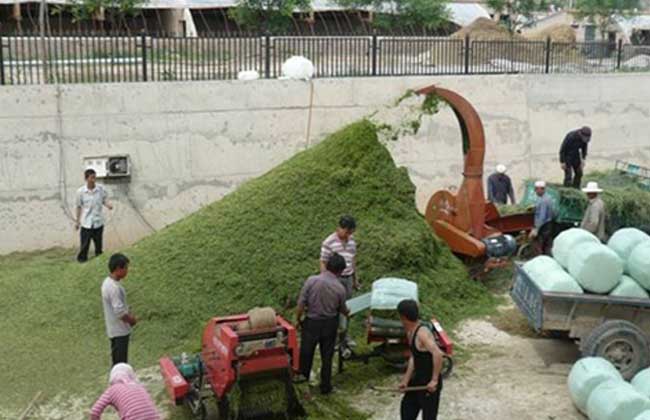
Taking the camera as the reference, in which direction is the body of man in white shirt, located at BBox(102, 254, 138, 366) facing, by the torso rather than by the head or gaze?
to the viewer's right

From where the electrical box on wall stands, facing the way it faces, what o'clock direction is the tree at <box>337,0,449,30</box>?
The tree is roughly at 7 o'clock from the electrical box on wall.

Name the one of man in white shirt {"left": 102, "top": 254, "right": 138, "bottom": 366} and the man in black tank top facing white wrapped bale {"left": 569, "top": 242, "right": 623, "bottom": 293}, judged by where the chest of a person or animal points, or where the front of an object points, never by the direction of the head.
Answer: the man in white shirt

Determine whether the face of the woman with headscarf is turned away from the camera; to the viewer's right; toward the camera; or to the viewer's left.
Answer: away from the camera

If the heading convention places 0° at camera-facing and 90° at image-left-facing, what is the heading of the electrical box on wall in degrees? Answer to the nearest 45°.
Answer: approximately 0°

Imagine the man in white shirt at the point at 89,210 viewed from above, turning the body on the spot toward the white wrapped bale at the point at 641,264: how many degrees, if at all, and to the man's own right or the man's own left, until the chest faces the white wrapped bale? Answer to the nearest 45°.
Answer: approximately 45° to the man's own left

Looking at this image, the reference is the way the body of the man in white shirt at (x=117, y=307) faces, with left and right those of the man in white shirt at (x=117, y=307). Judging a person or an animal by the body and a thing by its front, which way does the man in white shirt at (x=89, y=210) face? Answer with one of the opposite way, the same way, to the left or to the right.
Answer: to the right

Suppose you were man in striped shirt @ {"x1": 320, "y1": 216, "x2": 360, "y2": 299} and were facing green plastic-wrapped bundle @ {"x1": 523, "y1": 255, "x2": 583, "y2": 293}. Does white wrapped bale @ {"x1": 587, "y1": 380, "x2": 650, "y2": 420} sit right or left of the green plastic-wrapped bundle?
right

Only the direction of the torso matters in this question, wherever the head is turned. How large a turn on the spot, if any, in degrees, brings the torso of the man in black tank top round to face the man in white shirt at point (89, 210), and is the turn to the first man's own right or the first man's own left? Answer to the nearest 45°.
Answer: approximately 90° to the first man's own right

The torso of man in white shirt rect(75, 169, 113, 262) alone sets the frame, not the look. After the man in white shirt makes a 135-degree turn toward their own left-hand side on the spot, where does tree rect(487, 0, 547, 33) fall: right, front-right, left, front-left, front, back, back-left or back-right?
front

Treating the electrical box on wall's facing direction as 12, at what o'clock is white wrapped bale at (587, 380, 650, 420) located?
The white wrapped bale is roughly at 11 o'clock from the electrical box on wall.

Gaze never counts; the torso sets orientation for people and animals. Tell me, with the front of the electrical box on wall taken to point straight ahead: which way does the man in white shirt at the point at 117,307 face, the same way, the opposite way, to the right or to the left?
to the left

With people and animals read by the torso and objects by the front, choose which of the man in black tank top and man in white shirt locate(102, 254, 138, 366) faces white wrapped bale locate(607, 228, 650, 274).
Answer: the man in white shirt

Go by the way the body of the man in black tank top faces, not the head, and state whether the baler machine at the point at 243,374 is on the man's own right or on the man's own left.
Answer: on the man's own right
